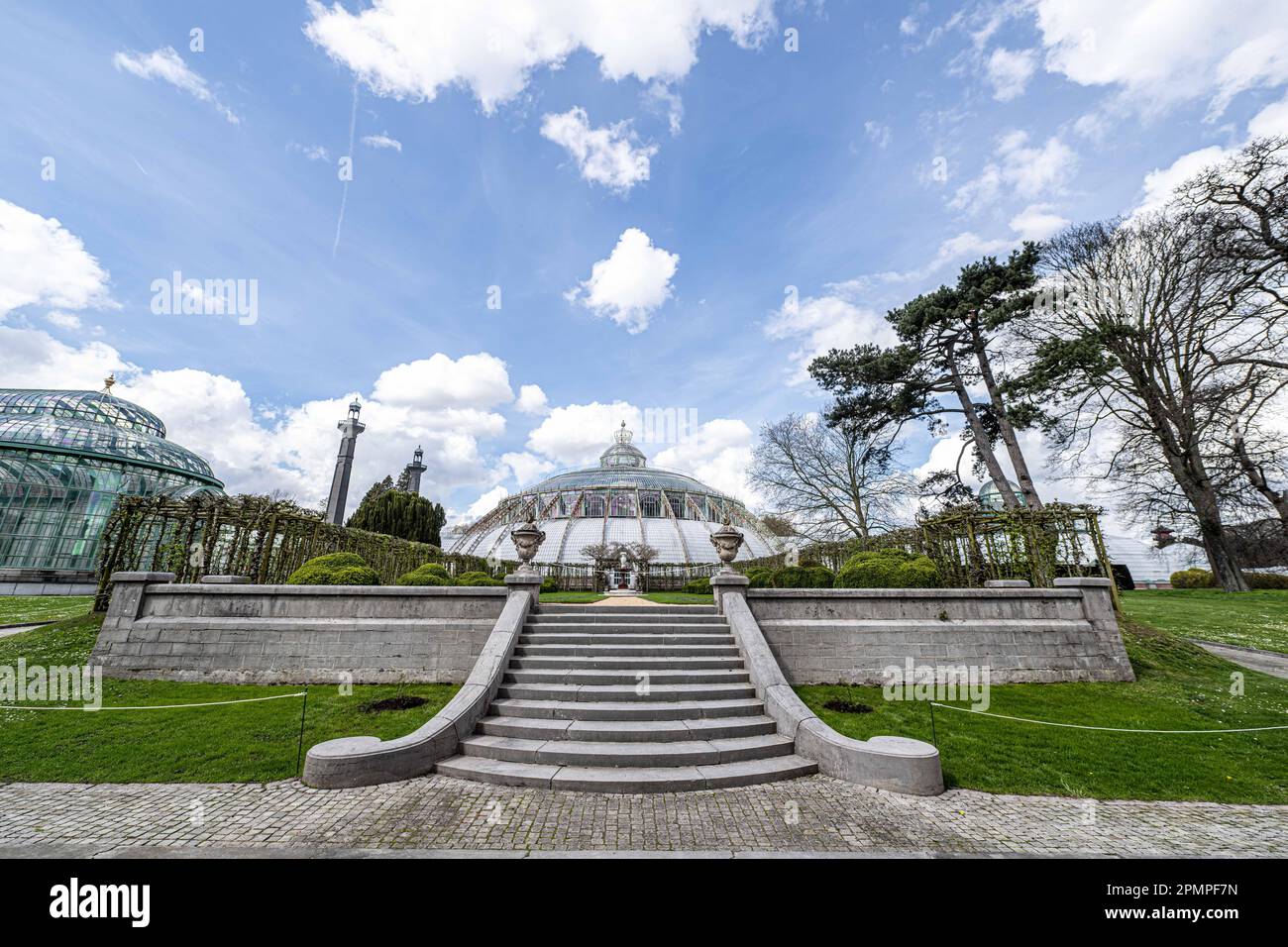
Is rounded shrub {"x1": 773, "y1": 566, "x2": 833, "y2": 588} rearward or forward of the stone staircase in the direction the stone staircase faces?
rearward

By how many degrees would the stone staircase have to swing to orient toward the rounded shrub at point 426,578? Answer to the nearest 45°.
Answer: approximately 135° to its right

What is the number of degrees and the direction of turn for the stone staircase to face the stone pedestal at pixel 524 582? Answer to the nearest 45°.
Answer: approximately 135° to its right

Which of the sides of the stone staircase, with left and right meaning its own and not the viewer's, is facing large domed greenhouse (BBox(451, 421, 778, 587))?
back

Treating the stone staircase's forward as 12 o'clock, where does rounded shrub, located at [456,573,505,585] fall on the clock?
The rounded shrub is roughly at 5 o'clock from the stone staircase.

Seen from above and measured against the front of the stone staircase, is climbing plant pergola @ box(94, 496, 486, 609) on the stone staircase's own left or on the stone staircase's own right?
on the stone staircase's own right

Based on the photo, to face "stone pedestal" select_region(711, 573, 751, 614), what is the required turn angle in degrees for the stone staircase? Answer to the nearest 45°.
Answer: approximately 135° to its left

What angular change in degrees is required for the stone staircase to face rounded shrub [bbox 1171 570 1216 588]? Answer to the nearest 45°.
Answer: approximately 135° to its left

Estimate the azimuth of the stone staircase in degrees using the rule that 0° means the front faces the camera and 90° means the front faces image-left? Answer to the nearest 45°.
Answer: approximately 0°
